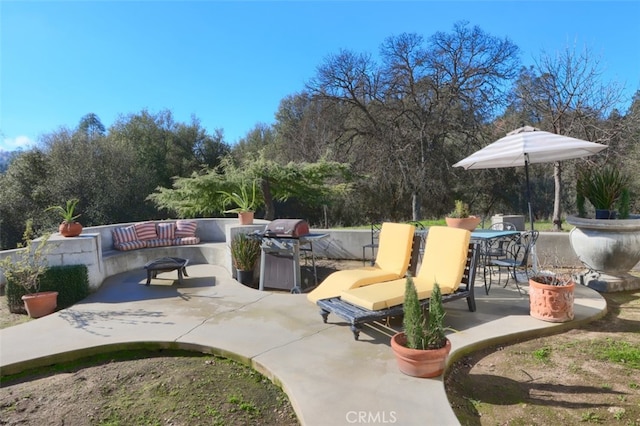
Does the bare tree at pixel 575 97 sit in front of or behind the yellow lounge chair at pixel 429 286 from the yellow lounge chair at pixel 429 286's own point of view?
behind

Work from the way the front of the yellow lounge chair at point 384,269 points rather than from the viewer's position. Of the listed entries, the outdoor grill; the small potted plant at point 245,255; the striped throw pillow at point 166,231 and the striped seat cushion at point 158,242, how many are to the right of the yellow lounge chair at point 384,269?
4

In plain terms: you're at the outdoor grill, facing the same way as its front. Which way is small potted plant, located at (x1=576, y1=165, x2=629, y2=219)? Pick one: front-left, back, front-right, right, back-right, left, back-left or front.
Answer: back-left

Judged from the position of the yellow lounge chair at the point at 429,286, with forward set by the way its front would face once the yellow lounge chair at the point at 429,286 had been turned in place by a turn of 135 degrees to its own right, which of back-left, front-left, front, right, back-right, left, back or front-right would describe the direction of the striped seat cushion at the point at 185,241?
front-left

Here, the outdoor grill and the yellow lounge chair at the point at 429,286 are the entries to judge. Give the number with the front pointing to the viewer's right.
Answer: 0

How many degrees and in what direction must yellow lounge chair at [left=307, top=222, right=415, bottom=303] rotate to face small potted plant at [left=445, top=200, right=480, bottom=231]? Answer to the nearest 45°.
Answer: approximately 180°

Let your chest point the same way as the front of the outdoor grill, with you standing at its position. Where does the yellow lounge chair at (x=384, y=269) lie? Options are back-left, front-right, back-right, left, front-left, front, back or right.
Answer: left

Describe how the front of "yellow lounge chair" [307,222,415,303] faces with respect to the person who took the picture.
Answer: facing the viewer and to the left of the viewer

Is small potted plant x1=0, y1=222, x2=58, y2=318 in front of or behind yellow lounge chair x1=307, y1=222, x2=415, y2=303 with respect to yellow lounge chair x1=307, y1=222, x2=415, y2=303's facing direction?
in front
